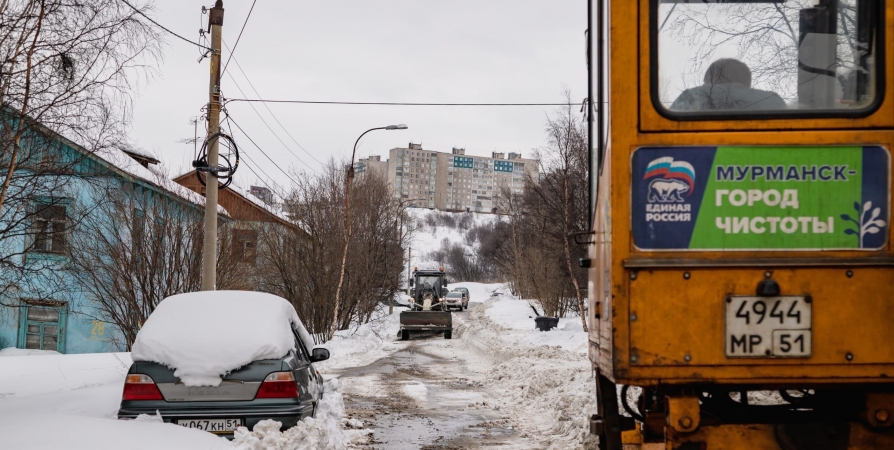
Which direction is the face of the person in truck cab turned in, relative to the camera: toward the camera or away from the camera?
away from the camera

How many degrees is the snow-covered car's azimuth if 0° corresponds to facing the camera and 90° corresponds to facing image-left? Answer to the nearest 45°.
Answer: approximately 180°

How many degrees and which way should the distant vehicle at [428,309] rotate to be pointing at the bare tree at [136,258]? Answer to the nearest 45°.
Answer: approximately 45° to its right

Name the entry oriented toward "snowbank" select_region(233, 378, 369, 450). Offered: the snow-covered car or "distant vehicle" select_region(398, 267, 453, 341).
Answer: the distant vehicle

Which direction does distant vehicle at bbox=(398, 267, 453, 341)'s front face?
toward the camera

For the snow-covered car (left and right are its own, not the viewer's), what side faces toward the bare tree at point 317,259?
front

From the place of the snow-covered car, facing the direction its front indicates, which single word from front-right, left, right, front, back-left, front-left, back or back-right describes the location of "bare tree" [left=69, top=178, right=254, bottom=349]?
front

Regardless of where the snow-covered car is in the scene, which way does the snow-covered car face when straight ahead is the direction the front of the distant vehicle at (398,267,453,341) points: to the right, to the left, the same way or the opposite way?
the opposite way

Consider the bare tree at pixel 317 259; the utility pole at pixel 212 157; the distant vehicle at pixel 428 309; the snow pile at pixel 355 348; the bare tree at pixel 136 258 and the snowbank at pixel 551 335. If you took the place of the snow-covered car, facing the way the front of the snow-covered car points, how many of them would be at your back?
0

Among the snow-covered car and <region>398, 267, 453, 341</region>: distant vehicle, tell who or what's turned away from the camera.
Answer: the snow-covered car

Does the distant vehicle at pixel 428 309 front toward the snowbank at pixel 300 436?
yes

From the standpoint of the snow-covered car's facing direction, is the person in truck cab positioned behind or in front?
behind

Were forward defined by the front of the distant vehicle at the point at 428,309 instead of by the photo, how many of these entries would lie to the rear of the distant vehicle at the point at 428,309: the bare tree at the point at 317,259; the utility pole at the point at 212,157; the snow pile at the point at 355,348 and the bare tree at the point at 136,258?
0

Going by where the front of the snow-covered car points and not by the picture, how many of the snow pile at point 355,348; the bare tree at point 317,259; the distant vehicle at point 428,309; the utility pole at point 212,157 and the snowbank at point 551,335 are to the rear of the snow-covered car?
0

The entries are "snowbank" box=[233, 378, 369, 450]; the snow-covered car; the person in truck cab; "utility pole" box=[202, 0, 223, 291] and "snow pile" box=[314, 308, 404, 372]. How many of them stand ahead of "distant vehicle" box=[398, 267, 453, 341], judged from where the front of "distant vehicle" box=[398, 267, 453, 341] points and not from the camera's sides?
5

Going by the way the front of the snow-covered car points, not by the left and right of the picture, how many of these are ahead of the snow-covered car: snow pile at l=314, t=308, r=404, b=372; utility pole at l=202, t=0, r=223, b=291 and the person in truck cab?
2

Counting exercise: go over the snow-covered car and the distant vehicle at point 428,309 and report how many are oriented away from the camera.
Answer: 1

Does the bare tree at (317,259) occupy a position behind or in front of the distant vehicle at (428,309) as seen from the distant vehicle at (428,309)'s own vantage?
in front

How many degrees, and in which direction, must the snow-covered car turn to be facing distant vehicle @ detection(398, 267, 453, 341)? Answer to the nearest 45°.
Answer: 0° — it already faces it

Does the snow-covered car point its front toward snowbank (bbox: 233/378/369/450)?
no
